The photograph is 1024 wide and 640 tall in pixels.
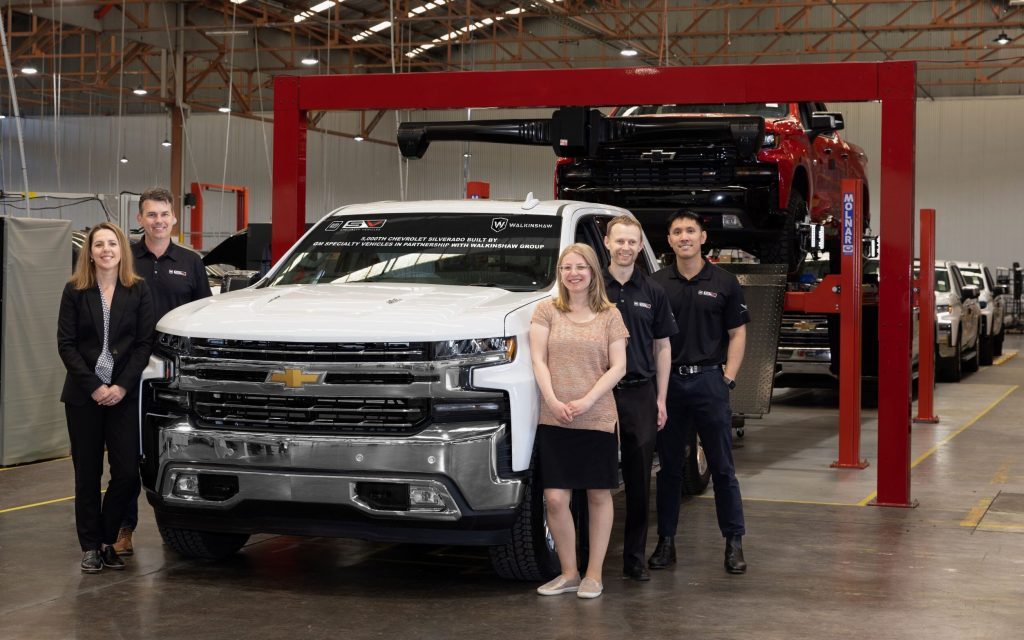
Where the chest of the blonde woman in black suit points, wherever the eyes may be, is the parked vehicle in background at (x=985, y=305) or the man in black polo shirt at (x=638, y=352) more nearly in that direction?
the man in black polo shirt

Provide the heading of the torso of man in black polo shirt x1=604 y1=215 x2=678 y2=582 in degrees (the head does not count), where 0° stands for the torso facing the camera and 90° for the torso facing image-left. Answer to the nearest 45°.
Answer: approximately 0°

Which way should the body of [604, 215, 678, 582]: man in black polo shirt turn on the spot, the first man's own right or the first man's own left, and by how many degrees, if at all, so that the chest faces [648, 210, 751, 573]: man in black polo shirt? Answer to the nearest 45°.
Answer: approximately 135° to the first man's own left

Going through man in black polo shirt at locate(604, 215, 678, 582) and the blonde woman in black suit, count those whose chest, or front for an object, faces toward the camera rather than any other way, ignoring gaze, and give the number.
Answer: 2

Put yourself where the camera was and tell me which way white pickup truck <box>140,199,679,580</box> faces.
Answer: facing the viewer and to the left of the viewer

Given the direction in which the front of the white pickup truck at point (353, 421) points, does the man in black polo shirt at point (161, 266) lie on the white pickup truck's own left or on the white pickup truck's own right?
on the white pickup truck's own right

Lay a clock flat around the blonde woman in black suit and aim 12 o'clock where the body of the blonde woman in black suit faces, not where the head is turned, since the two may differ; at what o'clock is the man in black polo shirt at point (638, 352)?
The man in black polo shirt is roughly at 10 o'clock from the blonde woman in black suit.

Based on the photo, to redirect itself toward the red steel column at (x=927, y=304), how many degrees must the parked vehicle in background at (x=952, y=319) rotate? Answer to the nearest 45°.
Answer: approximately 45° to its left
